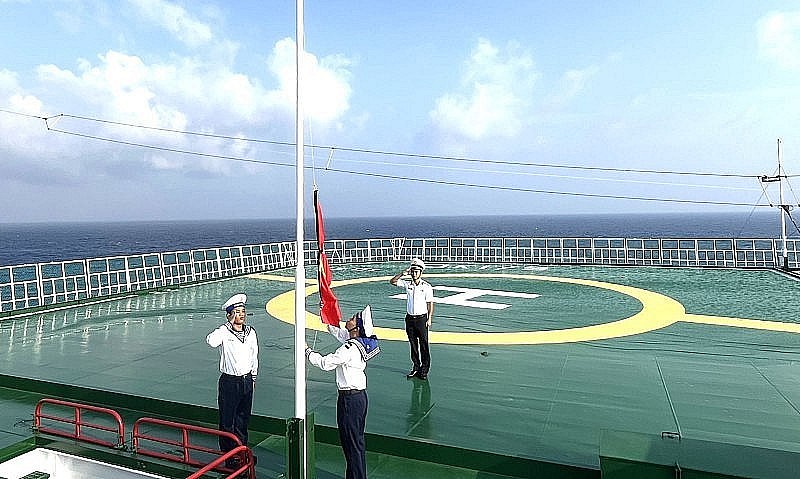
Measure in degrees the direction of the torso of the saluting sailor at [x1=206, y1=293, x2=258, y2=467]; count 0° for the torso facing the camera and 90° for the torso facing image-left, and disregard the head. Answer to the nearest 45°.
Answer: approximately 315°

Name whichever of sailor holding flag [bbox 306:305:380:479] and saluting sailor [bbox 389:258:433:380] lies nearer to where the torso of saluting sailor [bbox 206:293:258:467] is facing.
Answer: the sailor holding flag

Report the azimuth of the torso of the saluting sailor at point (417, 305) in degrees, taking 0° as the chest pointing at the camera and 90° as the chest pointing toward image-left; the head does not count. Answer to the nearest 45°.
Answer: approximately 45°

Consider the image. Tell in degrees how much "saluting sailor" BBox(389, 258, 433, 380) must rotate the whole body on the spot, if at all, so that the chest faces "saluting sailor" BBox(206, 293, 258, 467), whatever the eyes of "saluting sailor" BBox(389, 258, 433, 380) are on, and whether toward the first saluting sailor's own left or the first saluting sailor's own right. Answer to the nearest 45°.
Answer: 0° — they already face them
